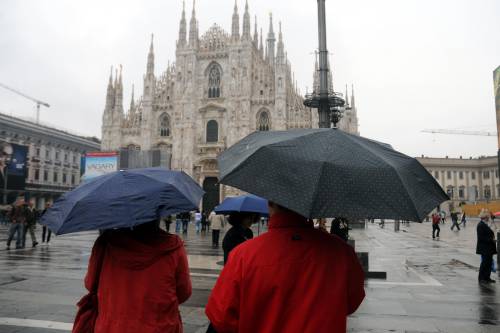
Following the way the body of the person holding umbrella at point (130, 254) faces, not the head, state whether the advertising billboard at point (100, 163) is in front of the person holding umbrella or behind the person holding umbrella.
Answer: in front

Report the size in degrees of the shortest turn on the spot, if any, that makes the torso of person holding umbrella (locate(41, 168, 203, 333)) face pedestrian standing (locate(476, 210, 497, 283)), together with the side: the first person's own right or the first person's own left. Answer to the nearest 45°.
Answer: approximately 45° to the first person's own right

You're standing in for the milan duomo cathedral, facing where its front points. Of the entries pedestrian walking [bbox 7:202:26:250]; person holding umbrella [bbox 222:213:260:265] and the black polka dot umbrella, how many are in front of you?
3

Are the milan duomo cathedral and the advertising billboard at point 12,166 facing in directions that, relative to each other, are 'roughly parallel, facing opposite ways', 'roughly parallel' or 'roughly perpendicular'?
roughly perpendicular

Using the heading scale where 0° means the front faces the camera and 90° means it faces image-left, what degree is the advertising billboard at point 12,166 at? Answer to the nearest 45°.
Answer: approximately 315°

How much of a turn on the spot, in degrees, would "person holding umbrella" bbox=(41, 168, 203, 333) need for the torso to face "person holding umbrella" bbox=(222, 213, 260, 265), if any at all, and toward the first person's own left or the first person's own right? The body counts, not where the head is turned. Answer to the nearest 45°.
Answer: approximately 45° to the first person's own right

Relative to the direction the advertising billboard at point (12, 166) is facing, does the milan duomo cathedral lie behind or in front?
in front

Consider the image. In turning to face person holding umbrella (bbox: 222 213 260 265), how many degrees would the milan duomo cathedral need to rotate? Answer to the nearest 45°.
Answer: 0° — it already faces them

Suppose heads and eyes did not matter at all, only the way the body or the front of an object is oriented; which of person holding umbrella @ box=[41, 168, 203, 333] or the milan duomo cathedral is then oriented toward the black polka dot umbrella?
the milan duomo cathedral

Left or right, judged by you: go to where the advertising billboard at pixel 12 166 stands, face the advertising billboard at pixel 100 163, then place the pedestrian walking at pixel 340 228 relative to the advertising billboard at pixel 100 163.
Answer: right

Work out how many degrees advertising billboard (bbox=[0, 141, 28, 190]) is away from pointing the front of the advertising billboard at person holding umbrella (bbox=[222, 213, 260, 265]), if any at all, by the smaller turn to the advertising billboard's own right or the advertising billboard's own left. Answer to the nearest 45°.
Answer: approximately 45° to the advertising billboard's own right

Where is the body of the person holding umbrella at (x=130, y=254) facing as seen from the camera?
away from the camera

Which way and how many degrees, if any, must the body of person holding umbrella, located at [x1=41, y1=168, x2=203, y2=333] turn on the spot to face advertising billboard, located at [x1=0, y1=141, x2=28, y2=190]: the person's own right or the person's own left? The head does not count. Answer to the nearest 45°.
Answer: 0° — they already face it

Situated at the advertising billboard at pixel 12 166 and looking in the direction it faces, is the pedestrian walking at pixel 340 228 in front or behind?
in front

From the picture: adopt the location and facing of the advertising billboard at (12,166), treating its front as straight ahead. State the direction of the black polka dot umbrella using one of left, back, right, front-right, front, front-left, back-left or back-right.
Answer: front-right

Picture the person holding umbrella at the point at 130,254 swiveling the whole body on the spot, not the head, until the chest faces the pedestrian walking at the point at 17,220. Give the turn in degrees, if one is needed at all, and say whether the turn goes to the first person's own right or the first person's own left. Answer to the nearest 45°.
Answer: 0° — they already face them

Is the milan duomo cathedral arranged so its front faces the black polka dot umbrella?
yes
